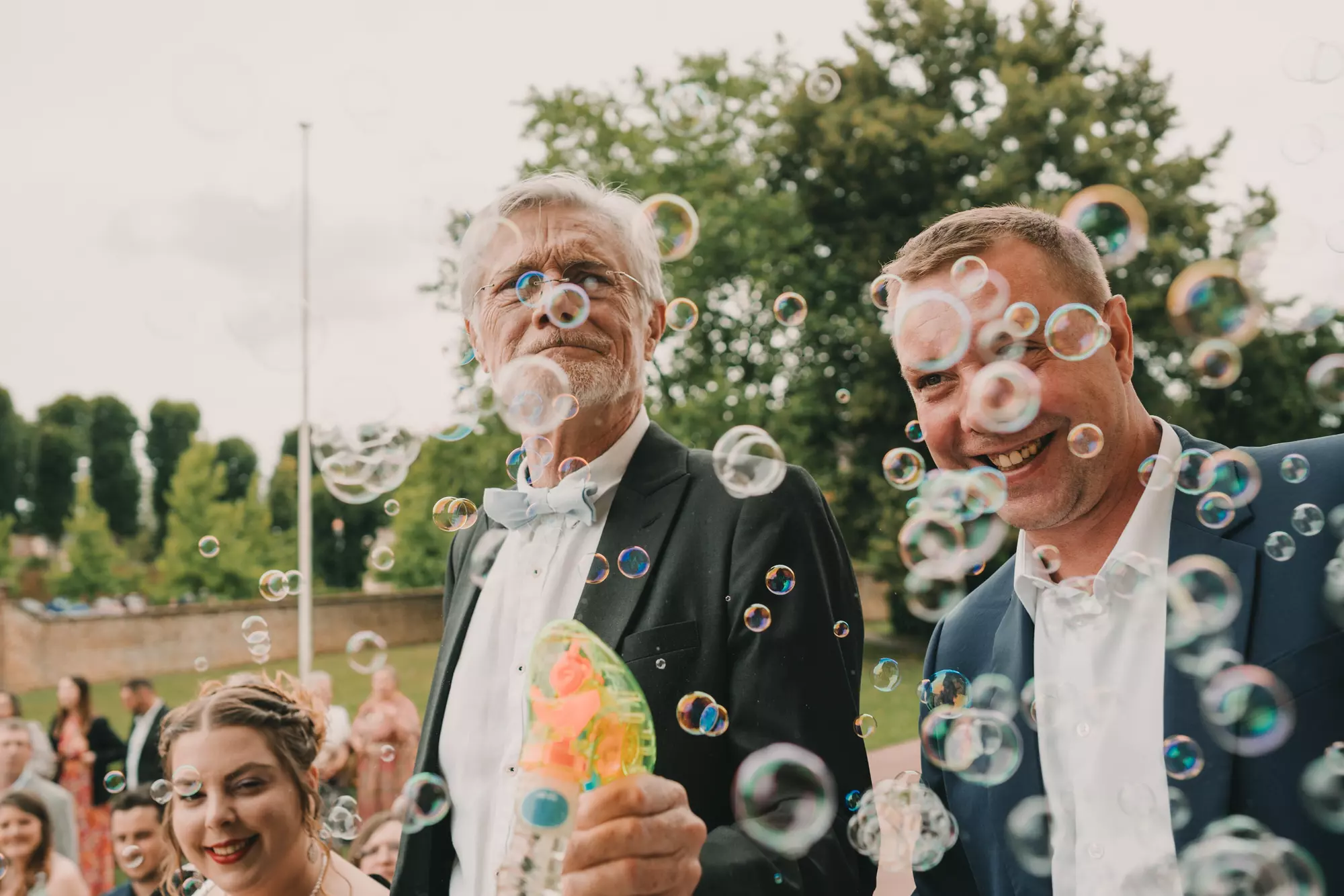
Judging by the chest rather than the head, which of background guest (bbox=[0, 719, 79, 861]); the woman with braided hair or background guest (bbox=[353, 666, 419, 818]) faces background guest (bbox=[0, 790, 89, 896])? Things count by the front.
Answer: background guest (bbox=[0, 719, 79, 861])

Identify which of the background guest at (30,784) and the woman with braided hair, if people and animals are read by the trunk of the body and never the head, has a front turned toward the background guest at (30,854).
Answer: the background guest at (30,784)

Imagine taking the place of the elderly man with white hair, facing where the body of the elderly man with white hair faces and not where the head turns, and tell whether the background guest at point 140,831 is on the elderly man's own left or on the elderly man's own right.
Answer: on the elderly man's own right

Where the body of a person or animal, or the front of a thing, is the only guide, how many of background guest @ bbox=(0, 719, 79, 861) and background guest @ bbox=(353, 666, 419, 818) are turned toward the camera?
2

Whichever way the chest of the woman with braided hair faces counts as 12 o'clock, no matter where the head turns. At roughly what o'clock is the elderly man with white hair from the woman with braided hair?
The elderly man with white hair is roughly at 9 o'clock from the woman with braided hair.

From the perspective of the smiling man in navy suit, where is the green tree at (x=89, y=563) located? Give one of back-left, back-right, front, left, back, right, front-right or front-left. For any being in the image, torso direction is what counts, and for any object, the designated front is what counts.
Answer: right

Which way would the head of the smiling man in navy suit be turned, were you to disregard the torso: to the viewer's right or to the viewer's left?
to the viewer's left

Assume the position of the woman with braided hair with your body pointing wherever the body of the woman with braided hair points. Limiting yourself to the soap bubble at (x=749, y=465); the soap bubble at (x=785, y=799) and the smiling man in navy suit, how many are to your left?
3

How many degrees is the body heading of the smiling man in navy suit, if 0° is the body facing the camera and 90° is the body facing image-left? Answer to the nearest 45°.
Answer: approximately 45°

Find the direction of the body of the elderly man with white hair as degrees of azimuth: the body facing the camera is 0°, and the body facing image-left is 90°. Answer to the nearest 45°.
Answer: approximately 45°

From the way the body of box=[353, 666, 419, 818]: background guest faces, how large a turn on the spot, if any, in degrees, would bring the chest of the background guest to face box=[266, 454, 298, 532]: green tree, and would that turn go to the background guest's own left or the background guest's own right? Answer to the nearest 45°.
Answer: approximately 180°

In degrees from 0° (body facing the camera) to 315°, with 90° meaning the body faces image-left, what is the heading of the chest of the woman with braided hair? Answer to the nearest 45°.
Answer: approximately 45°

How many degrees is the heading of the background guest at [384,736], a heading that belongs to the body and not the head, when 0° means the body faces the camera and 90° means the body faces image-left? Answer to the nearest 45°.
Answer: approximately 0°

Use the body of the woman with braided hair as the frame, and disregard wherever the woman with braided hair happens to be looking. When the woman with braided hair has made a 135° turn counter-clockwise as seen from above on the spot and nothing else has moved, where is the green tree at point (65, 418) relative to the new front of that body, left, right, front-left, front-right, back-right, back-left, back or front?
left

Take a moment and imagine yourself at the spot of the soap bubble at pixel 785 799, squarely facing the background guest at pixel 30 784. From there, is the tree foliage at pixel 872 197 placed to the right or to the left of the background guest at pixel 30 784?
right
